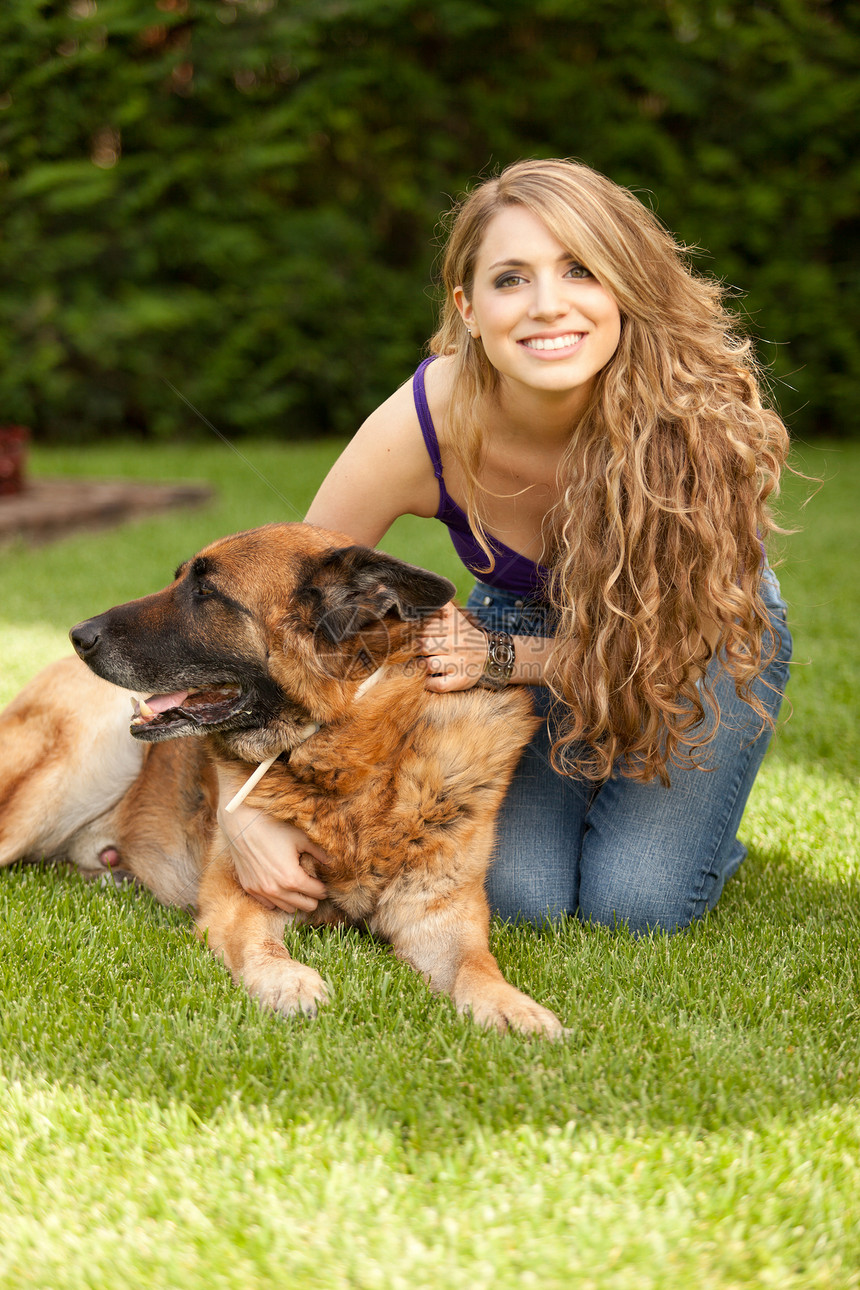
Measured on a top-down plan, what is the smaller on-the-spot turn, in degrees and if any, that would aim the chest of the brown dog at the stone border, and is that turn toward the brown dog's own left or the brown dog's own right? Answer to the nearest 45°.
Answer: approximately 135° to the brown dog's own left

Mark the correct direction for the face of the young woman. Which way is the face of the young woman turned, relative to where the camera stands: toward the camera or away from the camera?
toward the camera

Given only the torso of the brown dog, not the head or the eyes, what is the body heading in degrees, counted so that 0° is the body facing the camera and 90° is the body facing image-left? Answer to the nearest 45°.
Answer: approximately 315°
